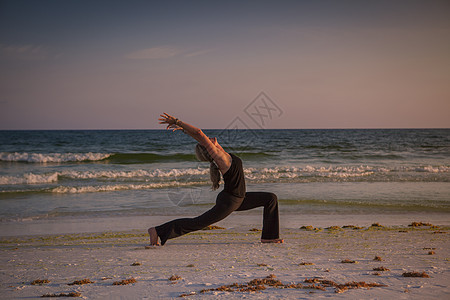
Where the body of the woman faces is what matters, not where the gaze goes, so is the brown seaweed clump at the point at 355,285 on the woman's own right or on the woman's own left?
on the woman's own right

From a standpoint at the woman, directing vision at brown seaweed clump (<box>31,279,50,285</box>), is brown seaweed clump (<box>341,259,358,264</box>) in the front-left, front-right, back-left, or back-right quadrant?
back-left

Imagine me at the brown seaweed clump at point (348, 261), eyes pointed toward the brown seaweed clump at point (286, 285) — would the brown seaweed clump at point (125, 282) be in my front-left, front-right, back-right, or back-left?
front-right

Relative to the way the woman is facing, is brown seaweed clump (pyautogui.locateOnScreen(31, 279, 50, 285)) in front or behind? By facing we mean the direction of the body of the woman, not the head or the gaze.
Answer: behind

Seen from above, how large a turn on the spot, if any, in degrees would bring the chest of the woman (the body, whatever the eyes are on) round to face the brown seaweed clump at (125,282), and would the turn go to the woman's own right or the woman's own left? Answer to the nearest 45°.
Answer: approximately 135° to the woman's own right

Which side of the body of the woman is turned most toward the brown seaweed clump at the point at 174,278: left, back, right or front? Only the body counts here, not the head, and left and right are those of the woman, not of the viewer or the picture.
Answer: right

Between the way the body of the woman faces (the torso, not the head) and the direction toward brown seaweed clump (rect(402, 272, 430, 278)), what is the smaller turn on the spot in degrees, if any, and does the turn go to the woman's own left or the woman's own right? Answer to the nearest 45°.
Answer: approximately 45° to the woman's own right

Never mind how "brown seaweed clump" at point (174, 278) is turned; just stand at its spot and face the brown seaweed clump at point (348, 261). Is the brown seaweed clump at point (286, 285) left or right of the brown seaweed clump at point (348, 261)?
right

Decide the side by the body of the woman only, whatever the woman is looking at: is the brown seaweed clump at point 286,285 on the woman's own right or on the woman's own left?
on the woman's own right

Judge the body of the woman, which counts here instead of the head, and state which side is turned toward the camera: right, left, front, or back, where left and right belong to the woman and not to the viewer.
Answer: right
